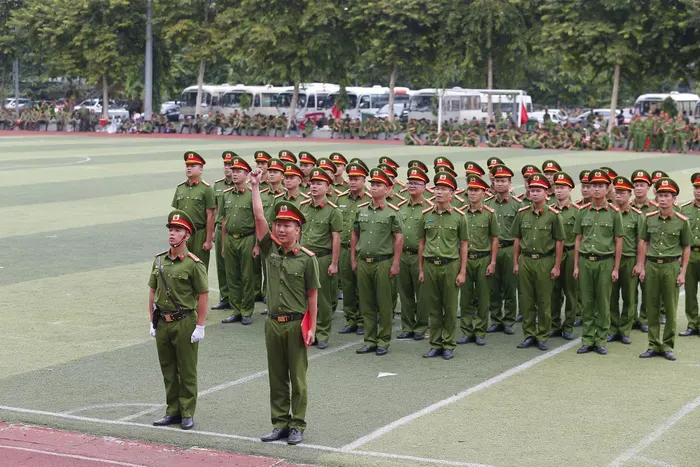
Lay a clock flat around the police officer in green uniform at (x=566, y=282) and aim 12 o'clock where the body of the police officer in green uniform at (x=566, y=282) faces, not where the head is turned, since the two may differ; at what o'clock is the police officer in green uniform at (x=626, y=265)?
the police officer in green uniform at (x=626, y=265) is roughly at 8 o'clock from the police officer in green uniform at (x=566, y=282).

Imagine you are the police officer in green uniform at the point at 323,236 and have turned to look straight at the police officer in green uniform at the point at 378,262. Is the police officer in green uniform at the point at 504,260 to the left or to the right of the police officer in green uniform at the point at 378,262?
left

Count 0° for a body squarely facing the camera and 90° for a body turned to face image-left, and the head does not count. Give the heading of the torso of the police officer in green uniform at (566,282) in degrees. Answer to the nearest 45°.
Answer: approximately 45°

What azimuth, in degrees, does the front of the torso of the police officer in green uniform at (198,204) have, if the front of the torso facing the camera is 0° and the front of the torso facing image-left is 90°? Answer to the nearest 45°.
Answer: approximately 45°

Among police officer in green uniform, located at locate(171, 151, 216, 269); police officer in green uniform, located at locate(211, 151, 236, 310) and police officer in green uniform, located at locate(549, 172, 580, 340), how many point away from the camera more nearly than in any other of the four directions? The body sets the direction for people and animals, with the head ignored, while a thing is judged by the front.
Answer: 0

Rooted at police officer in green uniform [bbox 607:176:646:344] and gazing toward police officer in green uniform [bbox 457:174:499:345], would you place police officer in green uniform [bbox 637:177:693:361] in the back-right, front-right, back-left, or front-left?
back-left

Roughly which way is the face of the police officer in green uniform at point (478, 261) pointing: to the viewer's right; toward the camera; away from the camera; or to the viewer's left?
toward the camera

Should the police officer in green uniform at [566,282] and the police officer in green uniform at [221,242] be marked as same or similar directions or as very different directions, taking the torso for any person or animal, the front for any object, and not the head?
same or similar directions

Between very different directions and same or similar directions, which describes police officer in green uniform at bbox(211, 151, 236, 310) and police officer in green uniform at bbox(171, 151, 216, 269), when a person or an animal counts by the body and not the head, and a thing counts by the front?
same or similar directions

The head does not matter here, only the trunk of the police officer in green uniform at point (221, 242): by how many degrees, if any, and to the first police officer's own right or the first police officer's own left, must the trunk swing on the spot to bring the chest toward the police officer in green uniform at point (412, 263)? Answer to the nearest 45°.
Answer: approximately 90° to the first police officer's own left

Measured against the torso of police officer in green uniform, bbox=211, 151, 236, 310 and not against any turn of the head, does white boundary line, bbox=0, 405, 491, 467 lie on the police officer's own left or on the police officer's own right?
on the police officer's own left

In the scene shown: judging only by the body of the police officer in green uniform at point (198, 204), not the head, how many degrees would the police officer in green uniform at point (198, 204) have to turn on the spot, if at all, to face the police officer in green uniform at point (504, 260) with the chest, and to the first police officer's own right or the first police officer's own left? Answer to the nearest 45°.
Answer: approximately 135° to the first police officer's own left

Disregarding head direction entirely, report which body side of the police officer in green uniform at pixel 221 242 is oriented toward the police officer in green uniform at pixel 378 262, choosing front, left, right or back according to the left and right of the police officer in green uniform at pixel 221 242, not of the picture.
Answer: left

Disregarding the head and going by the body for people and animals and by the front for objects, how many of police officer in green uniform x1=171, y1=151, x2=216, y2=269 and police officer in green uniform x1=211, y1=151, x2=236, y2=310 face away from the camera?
0

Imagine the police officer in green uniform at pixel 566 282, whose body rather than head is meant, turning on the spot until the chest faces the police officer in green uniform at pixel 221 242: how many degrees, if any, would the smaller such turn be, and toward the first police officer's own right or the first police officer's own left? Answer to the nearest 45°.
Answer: approximately 45° to the first police officer's own right

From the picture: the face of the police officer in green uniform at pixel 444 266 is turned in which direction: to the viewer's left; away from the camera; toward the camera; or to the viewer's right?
toward the camera

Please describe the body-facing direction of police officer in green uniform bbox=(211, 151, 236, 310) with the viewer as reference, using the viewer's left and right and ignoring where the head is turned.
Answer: facing the viewer and to the left of the viewer
